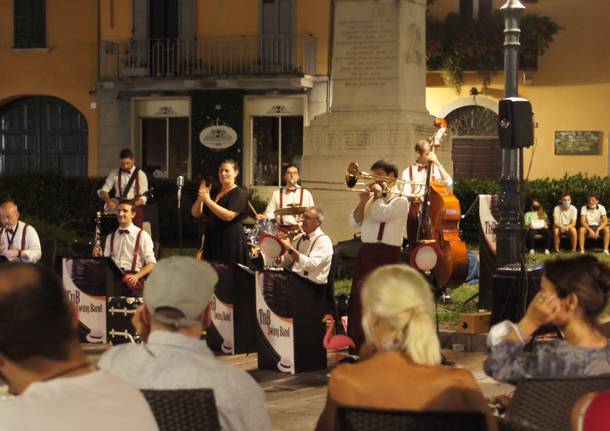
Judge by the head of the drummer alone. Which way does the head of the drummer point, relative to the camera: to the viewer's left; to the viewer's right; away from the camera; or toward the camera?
toward the camera

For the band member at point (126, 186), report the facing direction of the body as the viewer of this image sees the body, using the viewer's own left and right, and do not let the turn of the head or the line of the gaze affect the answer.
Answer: facing the viewer

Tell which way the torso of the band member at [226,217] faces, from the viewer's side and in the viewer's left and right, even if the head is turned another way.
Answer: facing the viewer and to the left of the viewer

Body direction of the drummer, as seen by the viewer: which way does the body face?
toward the camera

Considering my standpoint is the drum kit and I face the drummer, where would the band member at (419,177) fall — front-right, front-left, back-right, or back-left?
front-right

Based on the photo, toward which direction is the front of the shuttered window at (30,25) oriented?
toward the camera

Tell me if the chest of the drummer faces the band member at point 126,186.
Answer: no

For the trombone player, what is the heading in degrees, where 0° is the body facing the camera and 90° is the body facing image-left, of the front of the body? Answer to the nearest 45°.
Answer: approximately 45°

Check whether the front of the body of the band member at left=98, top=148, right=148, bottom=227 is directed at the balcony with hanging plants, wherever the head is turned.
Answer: no

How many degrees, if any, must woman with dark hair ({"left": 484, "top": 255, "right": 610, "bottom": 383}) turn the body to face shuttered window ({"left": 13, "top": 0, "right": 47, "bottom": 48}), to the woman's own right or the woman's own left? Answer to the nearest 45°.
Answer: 0° — they already face it

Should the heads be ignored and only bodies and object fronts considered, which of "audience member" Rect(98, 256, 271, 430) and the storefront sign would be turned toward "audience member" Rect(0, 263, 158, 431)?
the storefront sign

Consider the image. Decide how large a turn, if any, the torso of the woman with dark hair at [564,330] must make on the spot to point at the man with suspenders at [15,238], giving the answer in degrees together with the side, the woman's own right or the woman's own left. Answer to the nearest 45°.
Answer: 0° — they already face them

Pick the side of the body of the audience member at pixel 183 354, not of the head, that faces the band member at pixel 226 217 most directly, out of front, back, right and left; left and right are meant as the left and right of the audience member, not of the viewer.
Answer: front

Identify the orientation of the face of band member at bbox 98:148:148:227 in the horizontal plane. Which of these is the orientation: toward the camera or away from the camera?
toward the camera

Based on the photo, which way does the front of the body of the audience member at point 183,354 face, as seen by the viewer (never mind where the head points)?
away from the camera

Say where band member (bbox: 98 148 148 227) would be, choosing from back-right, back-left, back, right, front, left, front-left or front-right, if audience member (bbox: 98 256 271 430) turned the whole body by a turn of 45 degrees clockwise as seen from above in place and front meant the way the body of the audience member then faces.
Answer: front-left
